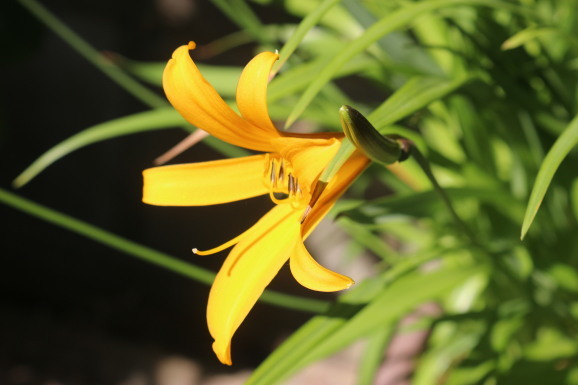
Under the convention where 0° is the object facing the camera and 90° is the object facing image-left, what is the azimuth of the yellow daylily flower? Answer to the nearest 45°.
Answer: approximately 45°
